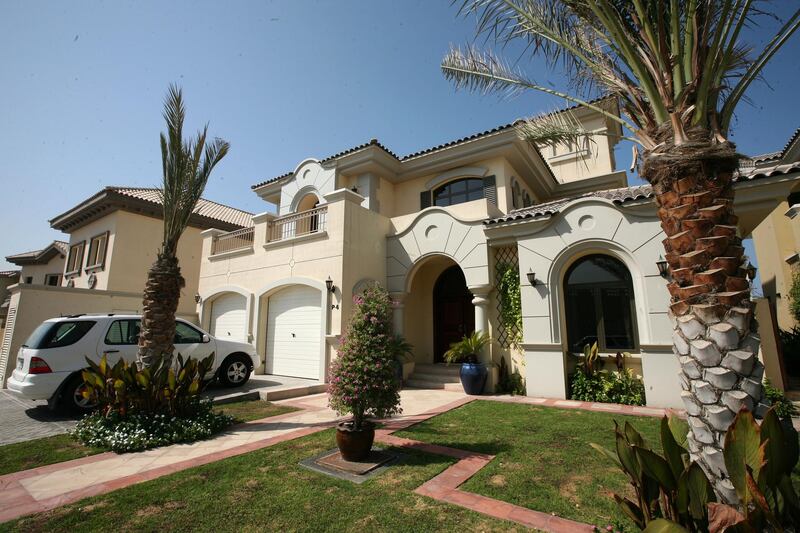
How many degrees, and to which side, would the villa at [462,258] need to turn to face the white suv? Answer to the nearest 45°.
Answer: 0° — it already faces it

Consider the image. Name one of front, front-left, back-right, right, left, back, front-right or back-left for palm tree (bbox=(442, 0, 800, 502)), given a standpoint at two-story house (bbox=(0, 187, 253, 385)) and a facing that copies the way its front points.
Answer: front-left

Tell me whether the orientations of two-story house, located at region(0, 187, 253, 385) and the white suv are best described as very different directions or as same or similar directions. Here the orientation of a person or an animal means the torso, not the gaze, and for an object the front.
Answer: very different directions

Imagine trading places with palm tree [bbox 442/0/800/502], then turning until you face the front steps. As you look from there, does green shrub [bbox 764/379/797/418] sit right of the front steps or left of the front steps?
right

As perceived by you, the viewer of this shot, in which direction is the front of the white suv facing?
facing away from the viewer and to the right of the viewer

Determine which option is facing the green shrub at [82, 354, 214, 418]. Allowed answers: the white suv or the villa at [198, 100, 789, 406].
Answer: the villa

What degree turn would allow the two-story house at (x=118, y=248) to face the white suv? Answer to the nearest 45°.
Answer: approximately 45° to its left

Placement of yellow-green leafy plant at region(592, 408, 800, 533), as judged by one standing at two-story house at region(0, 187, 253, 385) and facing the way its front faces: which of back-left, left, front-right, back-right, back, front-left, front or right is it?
front-left

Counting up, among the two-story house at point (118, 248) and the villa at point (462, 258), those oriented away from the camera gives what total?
0

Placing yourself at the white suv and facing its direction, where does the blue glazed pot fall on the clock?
The blue glazed pot is roughly at 2 o'clock from the white suv.

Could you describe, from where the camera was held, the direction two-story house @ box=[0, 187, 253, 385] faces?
facing the viewer and to the left of the viewer

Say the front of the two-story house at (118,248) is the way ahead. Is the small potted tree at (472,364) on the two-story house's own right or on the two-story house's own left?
on the two-story house's own left
